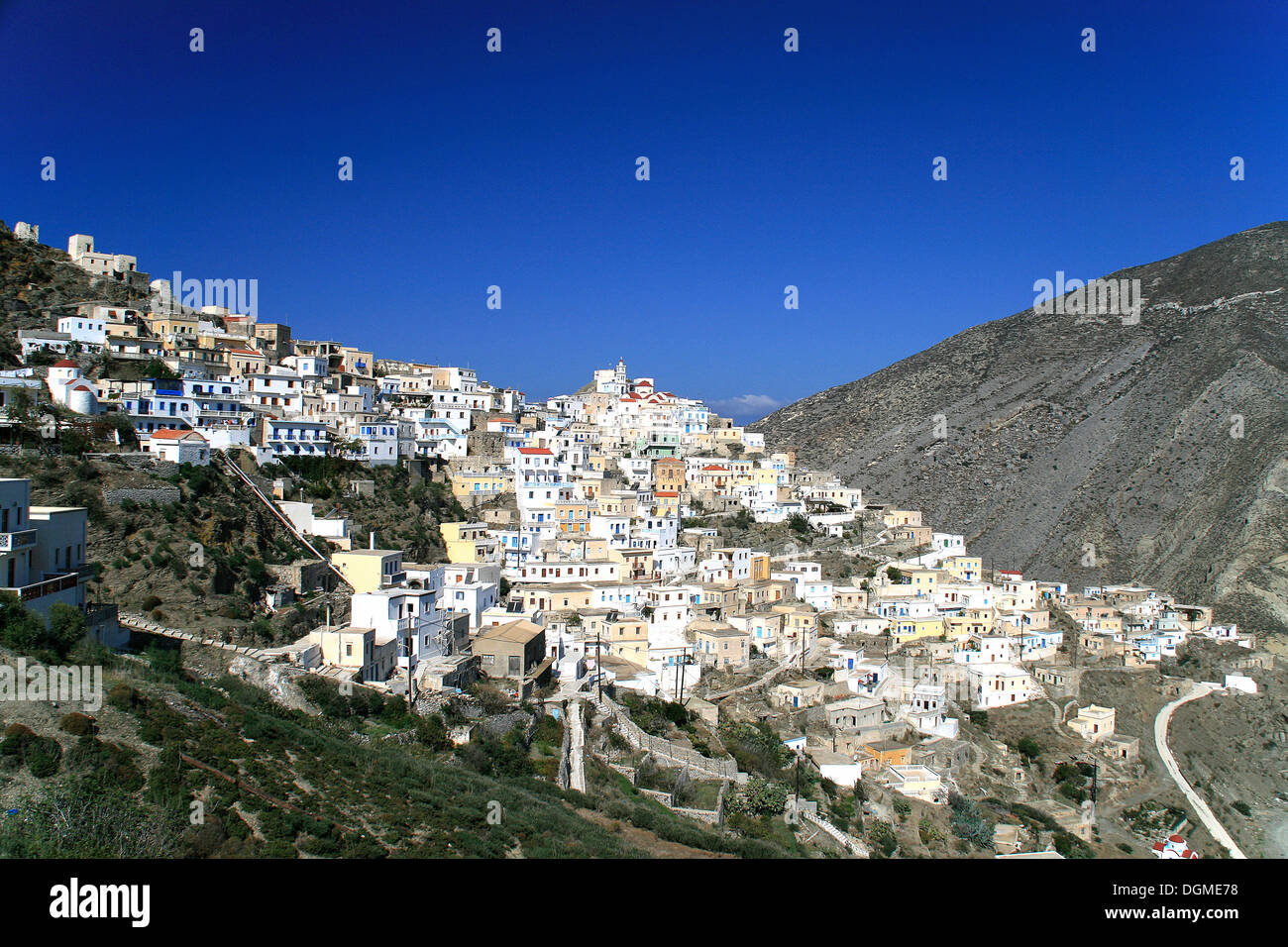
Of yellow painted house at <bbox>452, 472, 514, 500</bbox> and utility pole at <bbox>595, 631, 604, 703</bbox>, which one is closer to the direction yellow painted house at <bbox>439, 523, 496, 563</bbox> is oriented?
the utility pole

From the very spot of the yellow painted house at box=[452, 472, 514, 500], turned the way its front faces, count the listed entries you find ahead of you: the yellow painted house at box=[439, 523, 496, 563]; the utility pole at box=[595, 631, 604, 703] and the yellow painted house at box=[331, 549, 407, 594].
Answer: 3

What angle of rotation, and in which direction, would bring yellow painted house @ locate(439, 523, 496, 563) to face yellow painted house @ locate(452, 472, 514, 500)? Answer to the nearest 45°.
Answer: approximately 135° to its left

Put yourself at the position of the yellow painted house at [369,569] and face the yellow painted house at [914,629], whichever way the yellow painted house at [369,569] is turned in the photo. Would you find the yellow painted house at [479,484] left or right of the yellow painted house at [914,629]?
left

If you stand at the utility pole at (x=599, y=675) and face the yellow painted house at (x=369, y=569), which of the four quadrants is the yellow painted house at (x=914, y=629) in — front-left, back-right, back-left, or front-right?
back-right

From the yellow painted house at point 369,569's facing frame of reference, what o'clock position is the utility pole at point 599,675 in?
The utility pole is roughly at 11 o'clock from the yellow painted house.

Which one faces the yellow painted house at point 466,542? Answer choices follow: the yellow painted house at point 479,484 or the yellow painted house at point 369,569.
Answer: the yellow painted house at point 479,484

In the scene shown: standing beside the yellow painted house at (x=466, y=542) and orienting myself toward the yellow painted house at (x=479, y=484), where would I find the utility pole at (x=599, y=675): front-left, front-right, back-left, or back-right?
back-right

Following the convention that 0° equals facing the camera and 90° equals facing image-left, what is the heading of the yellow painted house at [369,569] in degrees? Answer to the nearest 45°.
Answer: approximately 315°

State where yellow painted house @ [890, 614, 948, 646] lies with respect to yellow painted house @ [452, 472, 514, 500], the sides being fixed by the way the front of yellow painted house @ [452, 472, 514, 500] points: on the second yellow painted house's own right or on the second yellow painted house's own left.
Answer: on the second yellow painted house's own left

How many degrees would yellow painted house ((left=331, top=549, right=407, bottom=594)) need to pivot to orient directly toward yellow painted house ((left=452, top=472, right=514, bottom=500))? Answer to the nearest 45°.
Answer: approximately 135° to its left

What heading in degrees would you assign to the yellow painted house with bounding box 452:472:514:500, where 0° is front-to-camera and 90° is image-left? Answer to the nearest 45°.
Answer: approximately 0°
